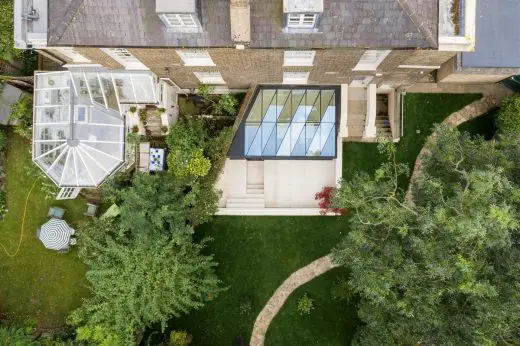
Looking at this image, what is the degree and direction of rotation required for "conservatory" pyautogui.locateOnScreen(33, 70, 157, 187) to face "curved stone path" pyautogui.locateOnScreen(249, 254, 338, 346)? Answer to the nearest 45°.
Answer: approximately 90° to its left

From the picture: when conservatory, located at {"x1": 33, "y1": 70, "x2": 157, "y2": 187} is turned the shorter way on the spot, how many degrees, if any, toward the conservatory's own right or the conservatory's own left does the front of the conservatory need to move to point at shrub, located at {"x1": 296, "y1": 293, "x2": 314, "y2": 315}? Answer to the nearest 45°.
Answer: approximately 90° to the conservatory's own left

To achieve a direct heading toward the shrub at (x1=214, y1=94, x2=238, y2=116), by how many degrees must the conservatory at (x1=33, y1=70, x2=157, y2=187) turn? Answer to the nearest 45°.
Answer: approximately 90° to its left

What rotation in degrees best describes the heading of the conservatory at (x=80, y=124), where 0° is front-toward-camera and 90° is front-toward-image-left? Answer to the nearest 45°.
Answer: approximately 0°

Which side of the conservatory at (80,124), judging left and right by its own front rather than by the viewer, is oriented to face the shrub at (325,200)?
left
